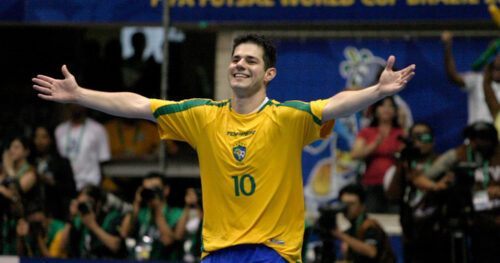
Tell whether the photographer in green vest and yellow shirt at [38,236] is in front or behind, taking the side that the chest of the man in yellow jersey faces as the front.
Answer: behind

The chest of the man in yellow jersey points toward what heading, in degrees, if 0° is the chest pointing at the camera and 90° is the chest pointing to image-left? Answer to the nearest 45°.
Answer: approximately 0°

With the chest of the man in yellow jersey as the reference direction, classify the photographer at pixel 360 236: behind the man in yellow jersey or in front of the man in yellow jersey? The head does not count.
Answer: behind

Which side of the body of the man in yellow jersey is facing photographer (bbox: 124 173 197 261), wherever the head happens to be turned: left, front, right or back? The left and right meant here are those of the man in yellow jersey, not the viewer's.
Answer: back
